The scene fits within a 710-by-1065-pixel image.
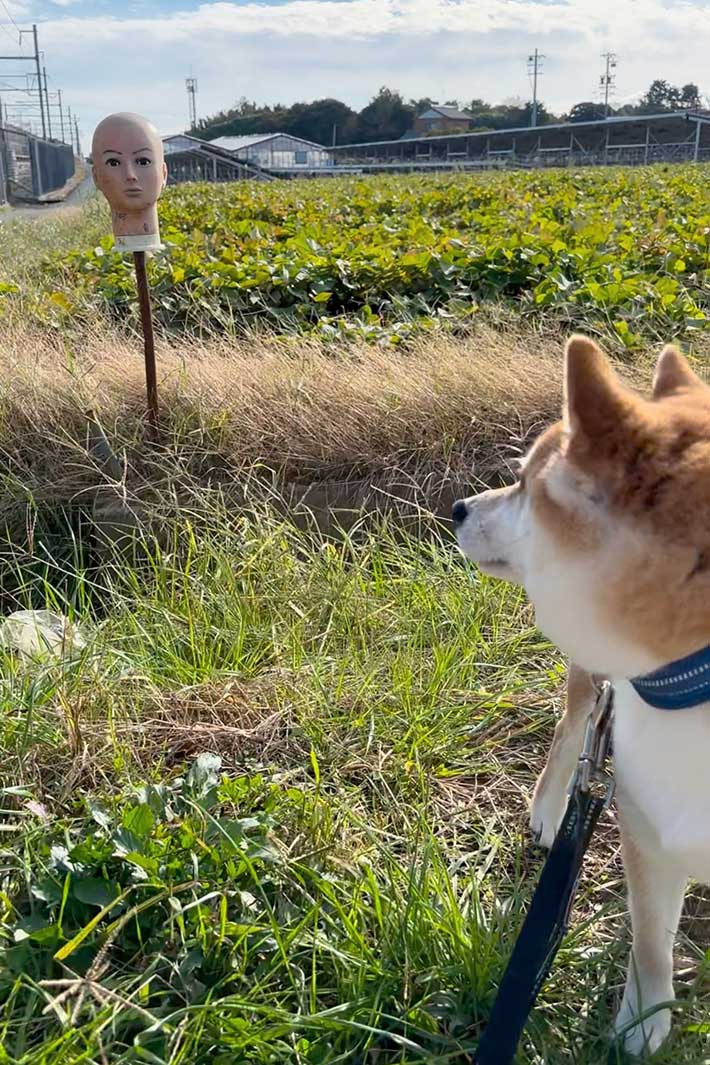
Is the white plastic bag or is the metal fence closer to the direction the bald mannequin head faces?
the white plastic bag

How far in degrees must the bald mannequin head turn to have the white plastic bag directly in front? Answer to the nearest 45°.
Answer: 0° — it already faces it

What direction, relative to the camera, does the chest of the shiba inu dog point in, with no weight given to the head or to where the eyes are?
to the viewer's left

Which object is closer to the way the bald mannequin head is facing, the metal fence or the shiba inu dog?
the shiba inu dog

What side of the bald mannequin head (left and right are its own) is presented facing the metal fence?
back

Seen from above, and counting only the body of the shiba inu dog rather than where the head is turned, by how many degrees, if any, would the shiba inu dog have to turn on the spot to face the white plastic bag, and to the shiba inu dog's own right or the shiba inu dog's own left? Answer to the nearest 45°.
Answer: approximately 45° to the shiba inu dog's own right

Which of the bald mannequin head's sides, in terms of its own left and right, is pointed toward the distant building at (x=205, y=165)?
back
